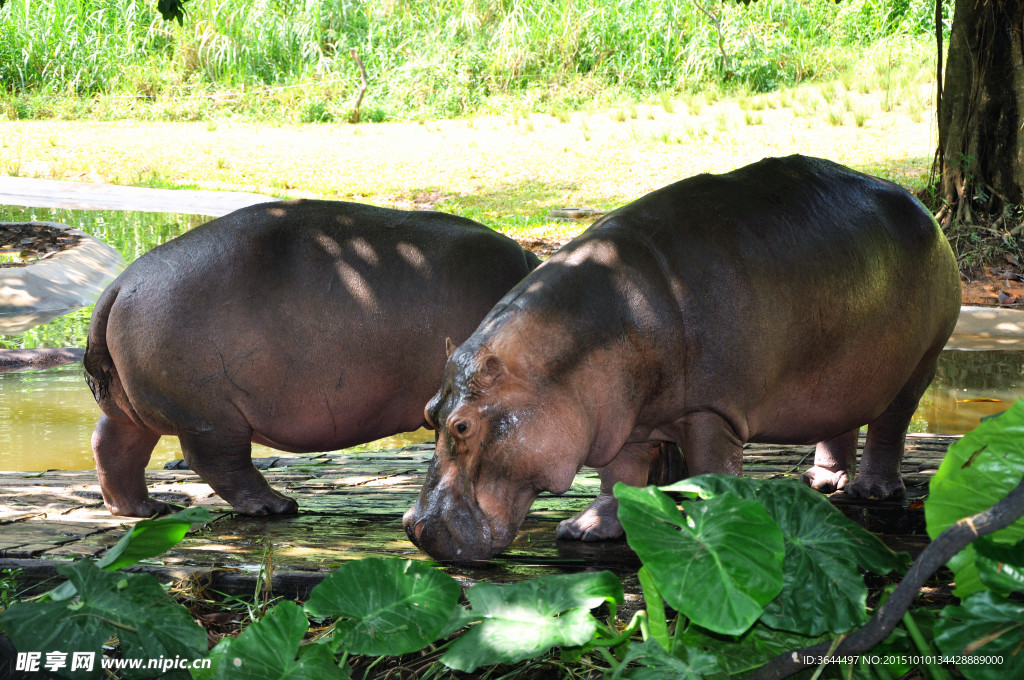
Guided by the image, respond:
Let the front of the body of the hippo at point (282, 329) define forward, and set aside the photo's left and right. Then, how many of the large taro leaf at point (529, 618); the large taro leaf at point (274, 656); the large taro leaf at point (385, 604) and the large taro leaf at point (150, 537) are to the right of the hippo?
4

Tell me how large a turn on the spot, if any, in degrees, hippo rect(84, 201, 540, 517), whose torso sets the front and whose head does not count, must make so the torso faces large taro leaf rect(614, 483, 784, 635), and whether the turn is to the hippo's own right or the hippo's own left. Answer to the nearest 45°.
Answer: approximately 90° to the hippo's own right

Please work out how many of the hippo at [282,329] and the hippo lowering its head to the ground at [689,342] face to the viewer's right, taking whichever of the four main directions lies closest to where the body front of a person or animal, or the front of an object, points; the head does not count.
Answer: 1

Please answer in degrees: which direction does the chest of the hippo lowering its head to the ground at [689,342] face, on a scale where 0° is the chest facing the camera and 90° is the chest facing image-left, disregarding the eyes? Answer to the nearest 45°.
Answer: approximately 45°

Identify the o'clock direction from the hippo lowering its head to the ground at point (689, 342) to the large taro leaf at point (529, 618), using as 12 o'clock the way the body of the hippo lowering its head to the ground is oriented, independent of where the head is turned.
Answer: The large taro leaf is roughly at 11 o'clock from the hippo lowering its head to the ground.

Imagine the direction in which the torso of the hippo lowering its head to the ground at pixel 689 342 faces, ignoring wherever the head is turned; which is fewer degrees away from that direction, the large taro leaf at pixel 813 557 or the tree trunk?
the large taro leaf

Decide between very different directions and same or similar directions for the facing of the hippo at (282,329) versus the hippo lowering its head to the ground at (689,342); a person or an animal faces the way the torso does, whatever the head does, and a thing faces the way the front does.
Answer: very different directions

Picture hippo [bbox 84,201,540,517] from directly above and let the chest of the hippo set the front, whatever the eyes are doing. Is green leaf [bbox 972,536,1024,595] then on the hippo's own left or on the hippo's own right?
on the hippo's own right

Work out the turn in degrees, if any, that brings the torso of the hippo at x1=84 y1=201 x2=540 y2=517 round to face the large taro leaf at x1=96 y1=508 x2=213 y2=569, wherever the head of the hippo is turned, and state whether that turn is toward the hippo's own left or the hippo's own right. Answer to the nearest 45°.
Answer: approximately 90° to the hippo's own right

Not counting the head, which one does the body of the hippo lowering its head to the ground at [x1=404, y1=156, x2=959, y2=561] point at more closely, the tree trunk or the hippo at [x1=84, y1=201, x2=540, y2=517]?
the hippo

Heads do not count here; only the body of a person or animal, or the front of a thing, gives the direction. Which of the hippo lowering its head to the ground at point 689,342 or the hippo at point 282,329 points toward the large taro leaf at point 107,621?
the hippo lowering its head to the ground

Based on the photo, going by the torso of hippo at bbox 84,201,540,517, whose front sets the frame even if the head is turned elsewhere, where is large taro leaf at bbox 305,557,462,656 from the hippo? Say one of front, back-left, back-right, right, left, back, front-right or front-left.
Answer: right

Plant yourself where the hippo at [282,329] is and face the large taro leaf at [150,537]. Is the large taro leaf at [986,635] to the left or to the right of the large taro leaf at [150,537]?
left

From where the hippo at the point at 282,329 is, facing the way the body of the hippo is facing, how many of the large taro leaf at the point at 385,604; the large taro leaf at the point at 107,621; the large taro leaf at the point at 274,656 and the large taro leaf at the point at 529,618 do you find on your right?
4

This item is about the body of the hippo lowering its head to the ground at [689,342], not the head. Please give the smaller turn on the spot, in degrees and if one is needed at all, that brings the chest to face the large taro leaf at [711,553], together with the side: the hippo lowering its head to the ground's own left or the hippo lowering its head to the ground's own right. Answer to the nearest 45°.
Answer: approximately 45° to the hippo lowering its head to the ground's own left

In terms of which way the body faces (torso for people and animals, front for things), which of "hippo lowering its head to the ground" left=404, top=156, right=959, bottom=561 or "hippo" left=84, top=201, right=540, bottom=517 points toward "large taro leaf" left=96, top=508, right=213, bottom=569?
the hippo lowering its head to the ground

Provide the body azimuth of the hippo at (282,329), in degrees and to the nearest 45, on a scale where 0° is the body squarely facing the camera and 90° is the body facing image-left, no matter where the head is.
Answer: approximately 270°
